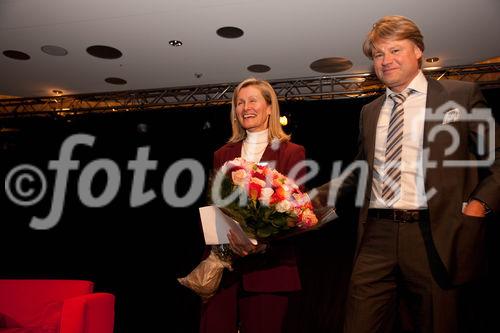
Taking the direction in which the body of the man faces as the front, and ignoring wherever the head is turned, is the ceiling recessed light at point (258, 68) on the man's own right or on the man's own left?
on the man's own right

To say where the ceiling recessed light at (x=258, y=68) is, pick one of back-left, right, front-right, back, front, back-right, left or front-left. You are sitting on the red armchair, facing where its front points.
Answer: back-left

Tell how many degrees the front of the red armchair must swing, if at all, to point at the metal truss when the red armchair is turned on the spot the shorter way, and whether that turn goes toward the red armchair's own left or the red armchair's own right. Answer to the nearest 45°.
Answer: approximately 135° to the red armchair's own left

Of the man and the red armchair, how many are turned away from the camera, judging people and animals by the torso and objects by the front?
0

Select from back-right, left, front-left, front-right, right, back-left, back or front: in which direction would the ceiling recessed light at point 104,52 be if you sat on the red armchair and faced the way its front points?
back

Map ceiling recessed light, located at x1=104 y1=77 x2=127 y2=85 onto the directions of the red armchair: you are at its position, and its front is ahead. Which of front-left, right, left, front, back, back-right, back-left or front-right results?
back

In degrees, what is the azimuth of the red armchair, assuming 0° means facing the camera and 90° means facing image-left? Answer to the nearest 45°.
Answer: approximately 0°

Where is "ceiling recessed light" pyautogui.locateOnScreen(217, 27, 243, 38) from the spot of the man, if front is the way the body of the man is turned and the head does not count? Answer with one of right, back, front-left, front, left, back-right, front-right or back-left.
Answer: right

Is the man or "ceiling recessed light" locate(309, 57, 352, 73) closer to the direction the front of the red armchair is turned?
the man

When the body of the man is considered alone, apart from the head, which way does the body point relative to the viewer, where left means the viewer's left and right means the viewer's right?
facing the viewer and to the left of the viewer
